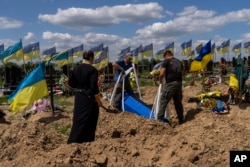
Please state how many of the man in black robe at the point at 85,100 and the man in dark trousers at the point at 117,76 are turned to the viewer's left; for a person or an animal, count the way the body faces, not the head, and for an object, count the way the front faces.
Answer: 0

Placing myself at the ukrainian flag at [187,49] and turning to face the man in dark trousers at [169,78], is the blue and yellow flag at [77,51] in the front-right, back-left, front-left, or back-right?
front-right

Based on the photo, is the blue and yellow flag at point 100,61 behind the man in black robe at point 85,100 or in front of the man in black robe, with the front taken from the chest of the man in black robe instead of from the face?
in front

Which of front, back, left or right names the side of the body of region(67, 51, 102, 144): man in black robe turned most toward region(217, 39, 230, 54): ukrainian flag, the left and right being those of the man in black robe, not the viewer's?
front

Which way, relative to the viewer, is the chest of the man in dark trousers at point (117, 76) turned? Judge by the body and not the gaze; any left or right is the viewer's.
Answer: facing the viewer and to the right of the viewer

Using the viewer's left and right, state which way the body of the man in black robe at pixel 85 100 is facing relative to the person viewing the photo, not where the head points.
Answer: facing away from the viewer and to the right of the viewer

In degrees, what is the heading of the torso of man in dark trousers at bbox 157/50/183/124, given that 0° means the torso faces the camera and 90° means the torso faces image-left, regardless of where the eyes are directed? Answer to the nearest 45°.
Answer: approximately 135°

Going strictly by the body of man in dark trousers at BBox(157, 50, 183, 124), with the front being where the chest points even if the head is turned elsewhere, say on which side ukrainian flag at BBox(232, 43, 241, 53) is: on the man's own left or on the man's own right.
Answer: on the man's own right
